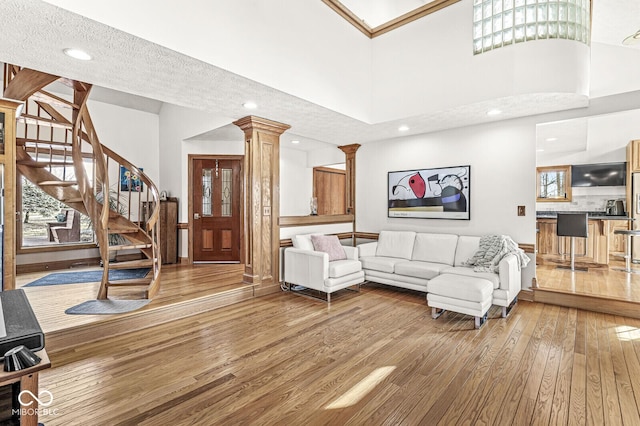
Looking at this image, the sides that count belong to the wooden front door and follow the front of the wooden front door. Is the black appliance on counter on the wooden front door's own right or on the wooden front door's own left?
on the wooden front door's own left

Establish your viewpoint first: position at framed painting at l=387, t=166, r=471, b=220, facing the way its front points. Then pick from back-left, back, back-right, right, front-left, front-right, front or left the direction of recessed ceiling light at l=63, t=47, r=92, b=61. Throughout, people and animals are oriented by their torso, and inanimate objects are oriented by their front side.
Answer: front

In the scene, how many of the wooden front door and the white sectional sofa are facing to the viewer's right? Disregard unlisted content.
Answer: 0

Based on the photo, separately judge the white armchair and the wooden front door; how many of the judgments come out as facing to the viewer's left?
0

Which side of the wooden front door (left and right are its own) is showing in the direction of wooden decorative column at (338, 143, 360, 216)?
left

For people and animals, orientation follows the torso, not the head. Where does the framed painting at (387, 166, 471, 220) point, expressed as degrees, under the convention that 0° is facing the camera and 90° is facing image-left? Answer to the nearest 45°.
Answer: approximately 45°

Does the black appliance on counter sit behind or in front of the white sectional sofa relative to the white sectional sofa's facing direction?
behind

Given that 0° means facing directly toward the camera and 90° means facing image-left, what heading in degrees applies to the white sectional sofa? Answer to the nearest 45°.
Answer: approximately 45°

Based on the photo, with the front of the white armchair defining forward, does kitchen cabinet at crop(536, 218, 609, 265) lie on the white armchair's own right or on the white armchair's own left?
on the white armchair's own left

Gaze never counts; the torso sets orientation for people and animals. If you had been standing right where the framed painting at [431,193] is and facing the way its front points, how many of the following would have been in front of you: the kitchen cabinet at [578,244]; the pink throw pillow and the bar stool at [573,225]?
1

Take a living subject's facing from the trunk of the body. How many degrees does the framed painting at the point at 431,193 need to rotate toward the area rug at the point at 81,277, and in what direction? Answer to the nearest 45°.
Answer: approximately 45° to its right

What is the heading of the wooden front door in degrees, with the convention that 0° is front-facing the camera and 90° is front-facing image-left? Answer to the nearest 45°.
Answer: approximately 0°

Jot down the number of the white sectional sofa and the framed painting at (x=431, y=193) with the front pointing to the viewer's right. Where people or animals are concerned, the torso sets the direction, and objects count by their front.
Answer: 0

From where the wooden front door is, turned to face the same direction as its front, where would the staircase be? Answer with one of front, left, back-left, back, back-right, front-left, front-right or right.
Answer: front-right

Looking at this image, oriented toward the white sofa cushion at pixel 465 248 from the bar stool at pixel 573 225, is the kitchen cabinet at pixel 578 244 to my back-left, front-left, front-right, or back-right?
back-right
